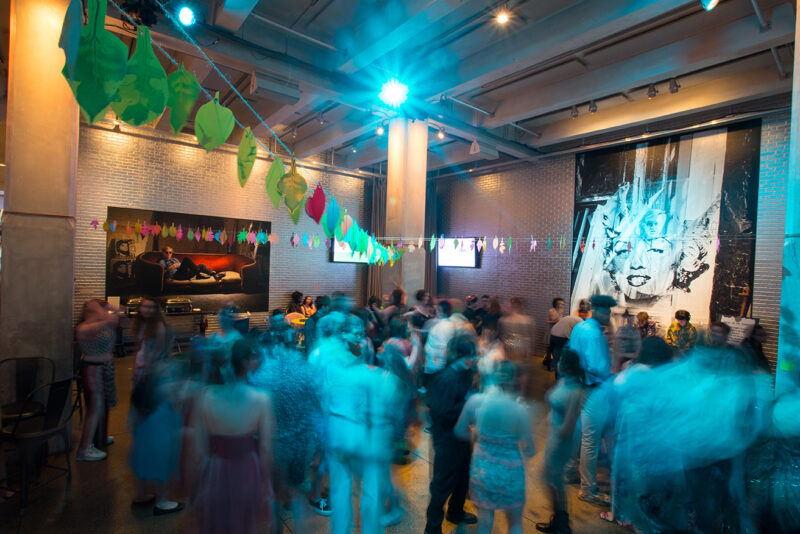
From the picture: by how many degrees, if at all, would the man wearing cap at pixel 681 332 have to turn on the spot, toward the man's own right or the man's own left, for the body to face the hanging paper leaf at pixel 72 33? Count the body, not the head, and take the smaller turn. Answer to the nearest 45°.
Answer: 0° — they already face it

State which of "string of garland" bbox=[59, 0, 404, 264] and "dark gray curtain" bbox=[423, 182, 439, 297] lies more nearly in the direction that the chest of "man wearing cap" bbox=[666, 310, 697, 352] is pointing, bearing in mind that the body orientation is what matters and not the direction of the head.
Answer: the string of garland

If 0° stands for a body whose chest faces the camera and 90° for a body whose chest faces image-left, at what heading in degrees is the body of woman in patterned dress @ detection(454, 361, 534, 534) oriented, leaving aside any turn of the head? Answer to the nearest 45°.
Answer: approximately 180°

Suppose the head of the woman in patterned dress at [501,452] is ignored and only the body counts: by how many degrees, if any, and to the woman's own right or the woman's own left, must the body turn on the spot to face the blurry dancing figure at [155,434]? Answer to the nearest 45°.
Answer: approximately 90° to the woman's own left
